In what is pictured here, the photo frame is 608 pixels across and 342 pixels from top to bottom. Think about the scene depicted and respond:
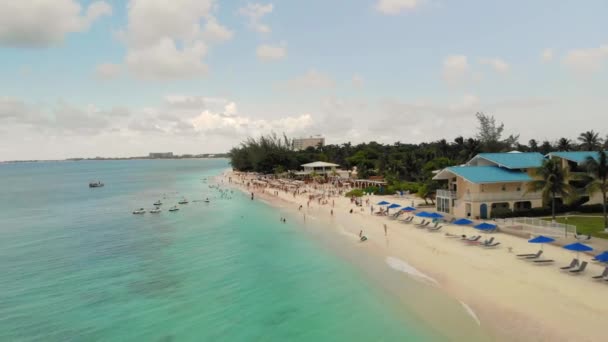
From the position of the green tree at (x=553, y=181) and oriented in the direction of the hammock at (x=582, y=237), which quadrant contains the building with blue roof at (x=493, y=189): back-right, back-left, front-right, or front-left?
back-right

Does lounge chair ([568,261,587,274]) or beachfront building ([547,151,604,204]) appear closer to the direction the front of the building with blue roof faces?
the lounge chair

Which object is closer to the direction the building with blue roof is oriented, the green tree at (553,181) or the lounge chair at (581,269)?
the lounge chair

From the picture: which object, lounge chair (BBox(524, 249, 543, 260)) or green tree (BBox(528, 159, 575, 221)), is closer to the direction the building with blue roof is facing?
the lounge chair

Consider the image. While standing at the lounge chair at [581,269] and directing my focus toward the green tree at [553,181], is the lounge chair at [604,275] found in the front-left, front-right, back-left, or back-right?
back-right

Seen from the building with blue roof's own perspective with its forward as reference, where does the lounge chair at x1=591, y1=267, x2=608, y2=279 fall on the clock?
The lounge chair is roughly at 10 o'clock from the building with blue roof.

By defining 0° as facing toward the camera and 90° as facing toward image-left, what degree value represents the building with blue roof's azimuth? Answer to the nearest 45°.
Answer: approximately 45°

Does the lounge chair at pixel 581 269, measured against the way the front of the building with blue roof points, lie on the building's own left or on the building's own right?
on the building's own left

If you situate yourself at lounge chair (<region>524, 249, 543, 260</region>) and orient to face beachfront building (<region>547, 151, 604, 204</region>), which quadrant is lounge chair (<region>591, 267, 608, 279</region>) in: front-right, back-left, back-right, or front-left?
back-right

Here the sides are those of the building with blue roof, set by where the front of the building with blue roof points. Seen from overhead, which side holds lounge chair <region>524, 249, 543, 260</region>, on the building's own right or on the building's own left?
on the building's own left
